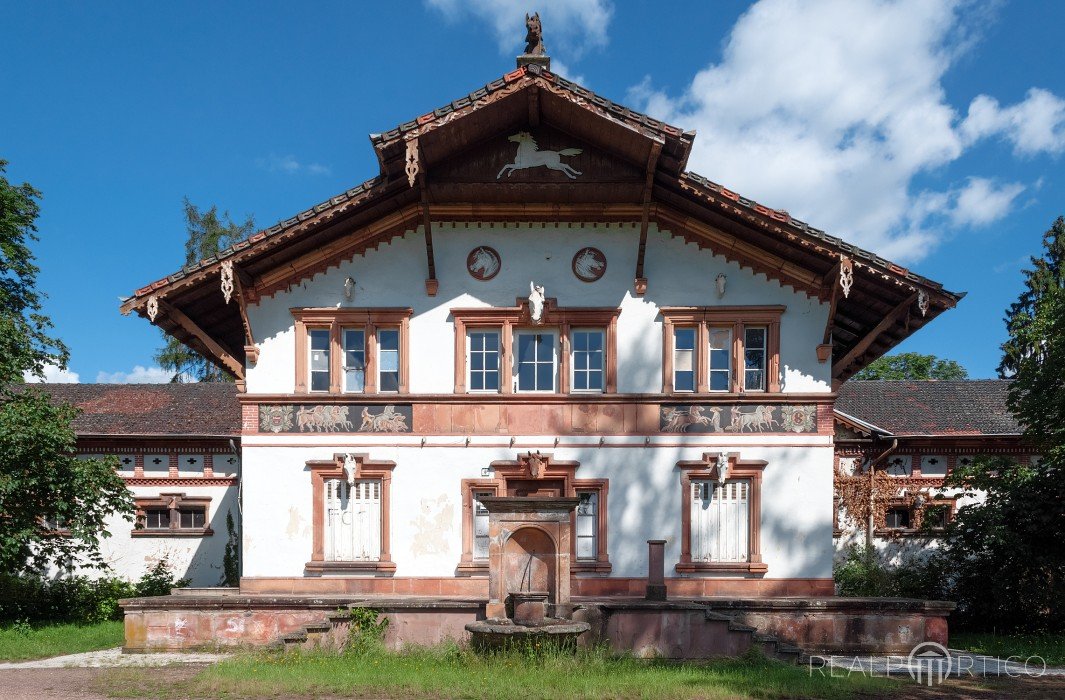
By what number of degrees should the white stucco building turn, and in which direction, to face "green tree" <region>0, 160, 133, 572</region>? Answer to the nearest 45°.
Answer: approximately 90° to its right

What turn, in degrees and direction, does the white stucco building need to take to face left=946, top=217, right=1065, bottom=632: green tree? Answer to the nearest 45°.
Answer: approximately 90° to its left

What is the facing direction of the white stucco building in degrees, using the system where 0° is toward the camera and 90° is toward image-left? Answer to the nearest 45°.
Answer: approximately 0°

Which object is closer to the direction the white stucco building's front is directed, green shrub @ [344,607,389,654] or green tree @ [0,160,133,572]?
the green shrub
